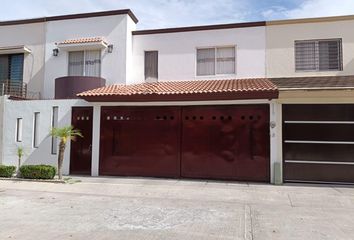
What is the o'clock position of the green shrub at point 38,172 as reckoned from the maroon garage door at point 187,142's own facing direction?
The green shrub is roughly at 3 o'clock from the maroon garage door.

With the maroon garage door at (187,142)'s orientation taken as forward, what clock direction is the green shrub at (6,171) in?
The green shrub is roughly at 3 o'clock from the maroon garage door.

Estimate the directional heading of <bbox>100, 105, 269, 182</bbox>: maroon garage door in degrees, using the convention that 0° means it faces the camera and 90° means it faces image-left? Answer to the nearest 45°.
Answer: approximately 0°

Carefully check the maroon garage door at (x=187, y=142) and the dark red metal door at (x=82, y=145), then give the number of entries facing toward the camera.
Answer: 2

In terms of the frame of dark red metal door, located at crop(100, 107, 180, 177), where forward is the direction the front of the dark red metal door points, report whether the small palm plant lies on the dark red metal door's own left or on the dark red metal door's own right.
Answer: on the dark red metal door's own right

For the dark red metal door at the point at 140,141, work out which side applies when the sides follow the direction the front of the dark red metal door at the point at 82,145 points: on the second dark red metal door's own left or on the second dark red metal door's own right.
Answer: on the second dark red metal door's own left

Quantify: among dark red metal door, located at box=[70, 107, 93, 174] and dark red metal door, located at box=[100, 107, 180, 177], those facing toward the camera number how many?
2

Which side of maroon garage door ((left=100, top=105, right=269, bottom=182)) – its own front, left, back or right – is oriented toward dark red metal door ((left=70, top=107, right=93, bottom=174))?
right
